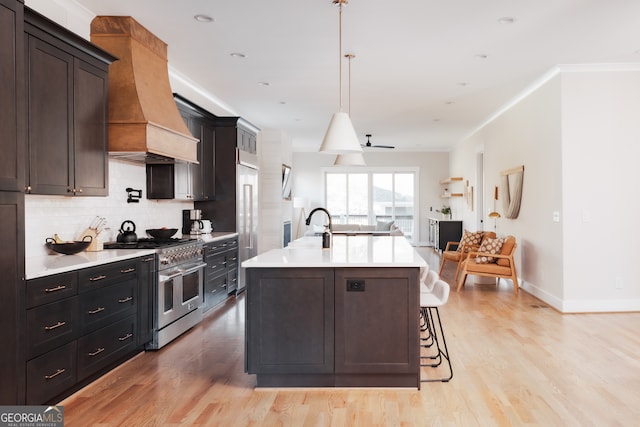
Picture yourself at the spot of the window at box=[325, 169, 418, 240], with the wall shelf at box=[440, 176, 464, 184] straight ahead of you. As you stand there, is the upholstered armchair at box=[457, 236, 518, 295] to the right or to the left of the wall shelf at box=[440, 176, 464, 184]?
right

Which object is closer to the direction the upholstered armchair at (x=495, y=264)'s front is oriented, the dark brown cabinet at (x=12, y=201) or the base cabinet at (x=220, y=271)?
the base cabinet

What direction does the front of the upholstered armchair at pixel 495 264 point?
to the viewer's left

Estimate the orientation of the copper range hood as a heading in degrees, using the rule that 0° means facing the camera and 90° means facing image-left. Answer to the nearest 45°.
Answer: approximately 315°

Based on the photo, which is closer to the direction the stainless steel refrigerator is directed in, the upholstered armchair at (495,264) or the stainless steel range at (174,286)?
the upholstered armchair

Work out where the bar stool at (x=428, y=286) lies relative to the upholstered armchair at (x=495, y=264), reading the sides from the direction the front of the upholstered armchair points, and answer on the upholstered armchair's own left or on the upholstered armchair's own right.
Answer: on the upholstered armchair's own left

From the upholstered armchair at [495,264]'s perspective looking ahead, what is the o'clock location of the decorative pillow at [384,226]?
The decorative pillow is roughly at 2 o'clock from the upholstered armchair.

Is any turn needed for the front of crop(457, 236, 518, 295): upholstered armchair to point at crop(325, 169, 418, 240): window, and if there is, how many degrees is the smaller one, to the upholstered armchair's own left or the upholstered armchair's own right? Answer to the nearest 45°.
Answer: approximately 45° to the upholstered armchair's own right

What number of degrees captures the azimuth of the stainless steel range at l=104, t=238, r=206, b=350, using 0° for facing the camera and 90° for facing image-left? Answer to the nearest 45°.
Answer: approximately 315°

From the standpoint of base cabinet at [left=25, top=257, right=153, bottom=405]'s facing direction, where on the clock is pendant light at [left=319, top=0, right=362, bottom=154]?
The pendant light is roughly at 11 o'clock from the base cabinet.

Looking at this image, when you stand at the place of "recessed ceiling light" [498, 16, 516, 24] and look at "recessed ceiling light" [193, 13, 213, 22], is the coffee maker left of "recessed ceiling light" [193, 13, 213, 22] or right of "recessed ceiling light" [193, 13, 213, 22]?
right
